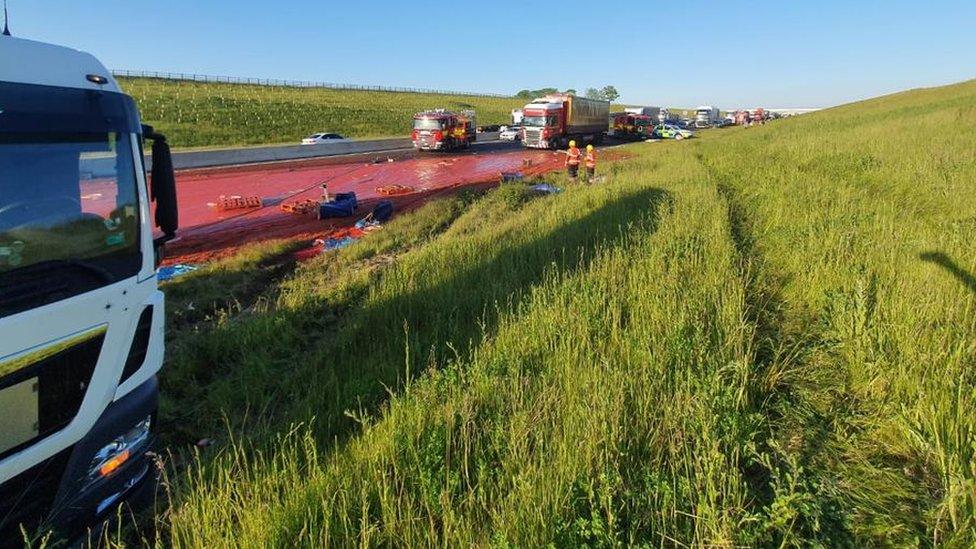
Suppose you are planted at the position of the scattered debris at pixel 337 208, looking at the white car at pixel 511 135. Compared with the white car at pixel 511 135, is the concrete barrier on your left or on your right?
left

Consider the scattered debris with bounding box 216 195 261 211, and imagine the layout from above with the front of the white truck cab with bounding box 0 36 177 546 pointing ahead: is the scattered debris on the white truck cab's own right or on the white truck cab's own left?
on the white truck cab's own left

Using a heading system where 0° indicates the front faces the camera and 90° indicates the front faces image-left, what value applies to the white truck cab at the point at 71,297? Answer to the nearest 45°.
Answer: approximately 315°

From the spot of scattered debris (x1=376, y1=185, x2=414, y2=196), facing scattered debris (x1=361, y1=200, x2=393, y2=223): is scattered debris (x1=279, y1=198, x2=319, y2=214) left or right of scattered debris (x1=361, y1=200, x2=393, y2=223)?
right

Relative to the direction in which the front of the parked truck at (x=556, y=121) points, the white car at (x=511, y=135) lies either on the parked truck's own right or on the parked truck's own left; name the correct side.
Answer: on the parked truck's own right

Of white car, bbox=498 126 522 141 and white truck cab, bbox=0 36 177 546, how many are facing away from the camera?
0

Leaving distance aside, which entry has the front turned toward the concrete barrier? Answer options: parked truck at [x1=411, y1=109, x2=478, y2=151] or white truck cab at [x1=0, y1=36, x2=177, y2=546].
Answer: the parked truck

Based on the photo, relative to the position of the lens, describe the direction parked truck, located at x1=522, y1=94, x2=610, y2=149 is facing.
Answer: facing the viewer and to the left of the viewer

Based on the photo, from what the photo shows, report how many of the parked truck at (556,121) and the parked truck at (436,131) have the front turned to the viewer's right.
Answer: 0

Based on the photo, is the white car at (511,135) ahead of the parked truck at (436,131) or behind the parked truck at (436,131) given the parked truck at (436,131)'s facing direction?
behind

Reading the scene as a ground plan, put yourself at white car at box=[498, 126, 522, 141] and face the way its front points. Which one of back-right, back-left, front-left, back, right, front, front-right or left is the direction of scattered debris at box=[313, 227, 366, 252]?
front-left

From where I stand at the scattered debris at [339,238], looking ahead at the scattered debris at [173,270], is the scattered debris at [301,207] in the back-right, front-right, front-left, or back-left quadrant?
back-right

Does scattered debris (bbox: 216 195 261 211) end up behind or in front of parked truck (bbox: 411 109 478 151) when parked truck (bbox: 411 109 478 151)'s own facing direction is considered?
in front
